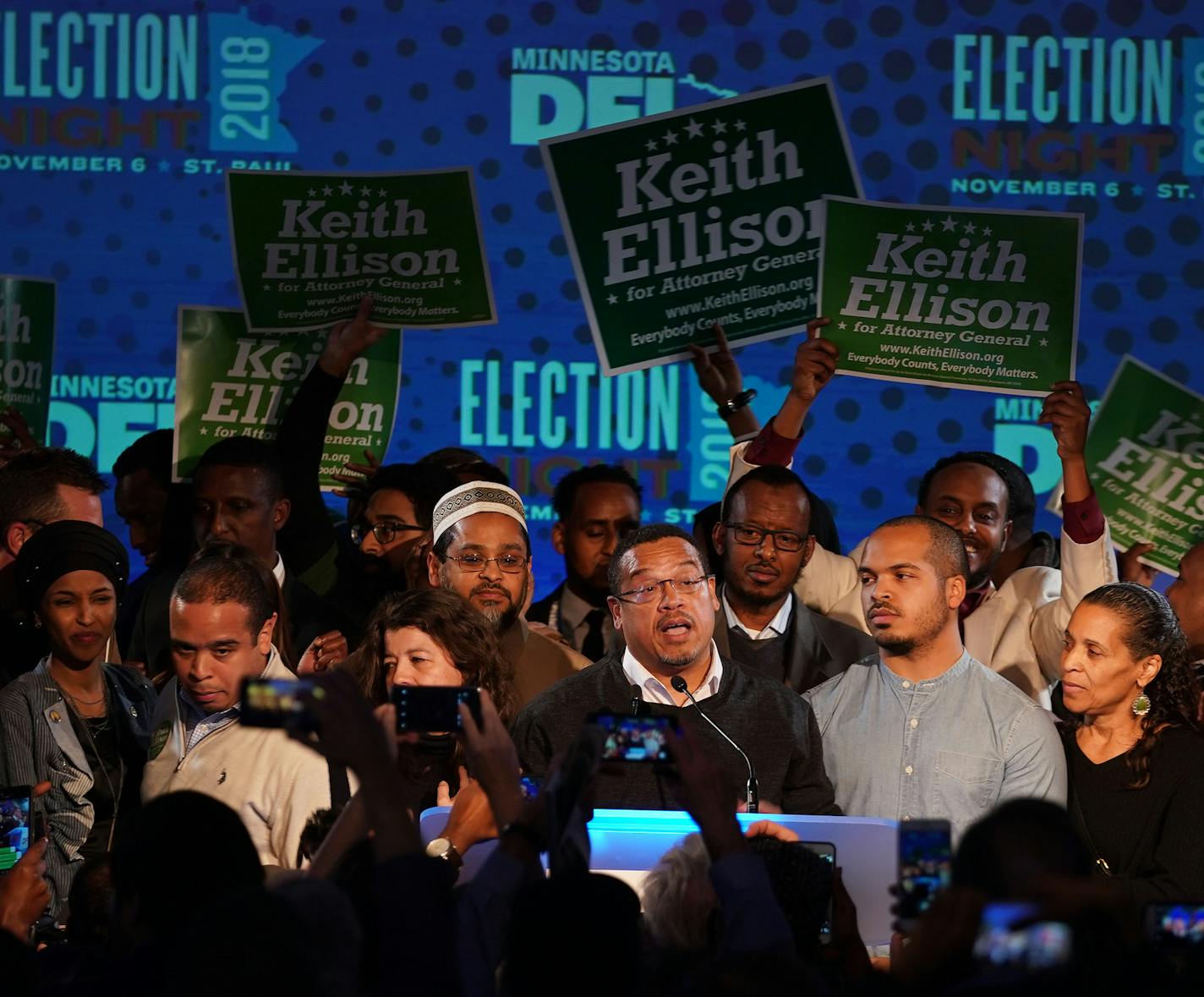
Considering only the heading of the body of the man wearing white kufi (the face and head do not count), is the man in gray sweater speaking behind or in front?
in front

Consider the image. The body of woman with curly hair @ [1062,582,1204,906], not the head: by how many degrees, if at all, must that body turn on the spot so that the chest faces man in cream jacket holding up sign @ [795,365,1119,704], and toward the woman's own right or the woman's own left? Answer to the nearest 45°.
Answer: approximately 135° to the woman's own right

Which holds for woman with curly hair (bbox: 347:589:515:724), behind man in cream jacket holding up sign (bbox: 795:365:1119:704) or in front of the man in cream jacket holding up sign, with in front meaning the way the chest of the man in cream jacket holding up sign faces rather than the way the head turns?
in front

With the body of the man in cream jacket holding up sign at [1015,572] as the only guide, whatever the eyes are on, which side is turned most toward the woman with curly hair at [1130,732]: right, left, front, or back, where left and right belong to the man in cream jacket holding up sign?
front

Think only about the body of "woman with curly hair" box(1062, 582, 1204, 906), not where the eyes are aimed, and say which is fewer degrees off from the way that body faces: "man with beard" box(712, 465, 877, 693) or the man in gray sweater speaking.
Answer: the man in gray sweater speaking

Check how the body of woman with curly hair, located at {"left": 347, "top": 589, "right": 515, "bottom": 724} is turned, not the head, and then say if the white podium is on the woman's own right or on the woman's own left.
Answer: on the woman's own left

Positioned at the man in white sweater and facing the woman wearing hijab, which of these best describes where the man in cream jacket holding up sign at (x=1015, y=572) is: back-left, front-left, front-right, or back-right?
back-right

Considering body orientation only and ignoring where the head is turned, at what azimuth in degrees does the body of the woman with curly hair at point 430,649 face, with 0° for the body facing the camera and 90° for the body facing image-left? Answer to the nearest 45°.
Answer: approximately 45°

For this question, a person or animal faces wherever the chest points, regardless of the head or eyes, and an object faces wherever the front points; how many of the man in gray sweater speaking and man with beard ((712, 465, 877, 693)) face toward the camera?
2
